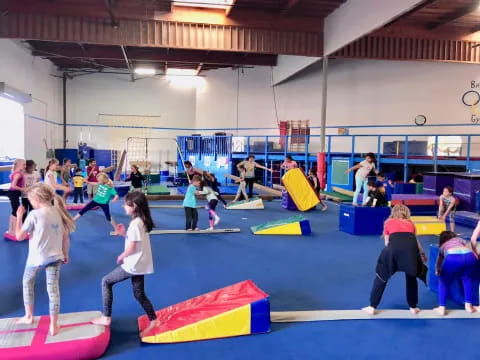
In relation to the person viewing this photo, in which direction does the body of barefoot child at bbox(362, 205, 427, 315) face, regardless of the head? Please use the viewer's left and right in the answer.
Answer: facing away from the viewer

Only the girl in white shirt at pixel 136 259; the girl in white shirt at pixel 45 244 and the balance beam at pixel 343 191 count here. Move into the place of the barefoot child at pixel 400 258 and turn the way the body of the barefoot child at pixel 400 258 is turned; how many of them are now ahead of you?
1

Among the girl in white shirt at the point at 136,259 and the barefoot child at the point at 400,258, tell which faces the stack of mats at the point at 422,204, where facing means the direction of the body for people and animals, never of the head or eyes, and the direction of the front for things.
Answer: the barefoot child

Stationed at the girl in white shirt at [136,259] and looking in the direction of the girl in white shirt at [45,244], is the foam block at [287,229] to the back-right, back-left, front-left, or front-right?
back-right

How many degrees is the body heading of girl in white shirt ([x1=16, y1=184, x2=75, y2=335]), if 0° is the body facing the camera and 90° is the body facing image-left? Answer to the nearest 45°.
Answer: approximately 135°

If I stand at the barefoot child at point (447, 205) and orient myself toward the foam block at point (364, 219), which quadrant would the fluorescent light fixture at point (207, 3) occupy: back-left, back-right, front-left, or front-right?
front-right
